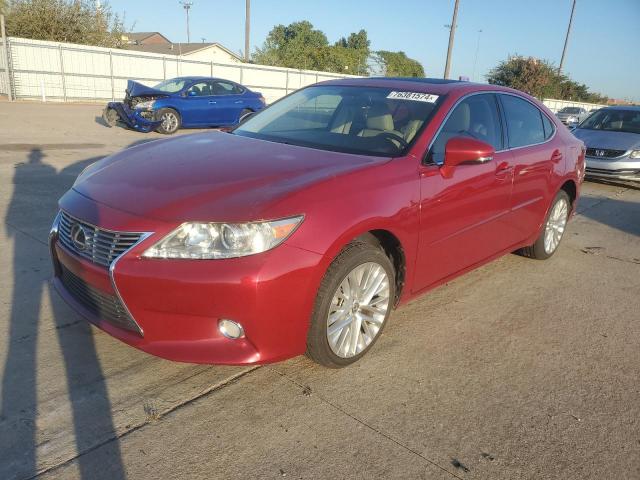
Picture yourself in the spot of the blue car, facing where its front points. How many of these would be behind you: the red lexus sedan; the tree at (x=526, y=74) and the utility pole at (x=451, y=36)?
2

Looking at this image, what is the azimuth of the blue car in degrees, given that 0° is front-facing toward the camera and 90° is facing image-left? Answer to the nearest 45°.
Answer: approximately 45°

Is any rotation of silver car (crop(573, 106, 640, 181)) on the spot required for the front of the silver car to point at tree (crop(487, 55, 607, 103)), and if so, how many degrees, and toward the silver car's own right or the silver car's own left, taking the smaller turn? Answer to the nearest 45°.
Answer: approximately 135° to the silver car's own right

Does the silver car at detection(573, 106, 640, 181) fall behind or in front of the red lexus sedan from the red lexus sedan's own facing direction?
behind

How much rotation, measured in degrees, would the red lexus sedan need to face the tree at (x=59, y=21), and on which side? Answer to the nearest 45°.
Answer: approximately 90° to its right

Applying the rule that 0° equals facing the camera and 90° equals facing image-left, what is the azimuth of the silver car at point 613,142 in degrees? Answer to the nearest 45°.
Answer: approximately 45°

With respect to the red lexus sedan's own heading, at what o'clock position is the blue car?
The blue car is roughly at 4 o'clock from the red lexus sedan.

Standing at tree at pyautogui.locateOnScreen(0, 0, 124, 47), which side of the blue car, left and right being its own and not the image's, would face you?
right

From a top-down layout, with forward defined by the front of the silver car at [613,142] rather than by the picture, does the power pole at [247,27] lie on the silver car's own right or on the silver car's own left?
on the silver car's own right

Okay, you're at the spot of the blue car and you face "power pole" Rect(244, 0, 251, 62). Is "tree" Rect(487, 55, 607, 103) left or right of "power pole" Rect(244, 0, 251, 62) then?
right

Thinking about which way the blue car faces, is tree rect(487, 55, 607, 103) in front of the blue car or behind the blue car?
behind

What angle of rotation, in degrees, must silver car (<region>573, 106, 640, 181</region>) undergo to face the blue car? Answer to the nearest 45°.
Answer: approximately 45° to its right

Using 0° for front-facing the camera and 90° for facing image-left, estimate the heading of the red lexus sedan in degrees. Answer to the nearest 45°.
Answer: approximately 45°

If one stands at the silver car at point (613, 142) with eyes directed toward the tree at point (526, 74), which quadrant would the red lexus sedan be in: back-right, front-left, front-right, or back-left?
back-left
